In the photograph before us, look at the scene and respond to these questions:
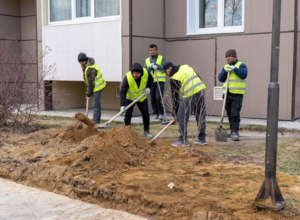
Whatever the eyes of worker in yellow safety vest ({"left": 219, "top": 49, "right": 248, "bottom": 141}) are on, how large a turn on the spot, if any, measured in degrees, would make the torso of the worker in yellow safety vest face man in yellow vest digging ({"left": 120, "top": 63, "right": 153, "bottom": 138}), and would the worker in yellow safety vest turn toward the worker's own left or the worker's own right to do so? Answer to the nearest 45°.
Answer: approximately 45° to the worker's own right

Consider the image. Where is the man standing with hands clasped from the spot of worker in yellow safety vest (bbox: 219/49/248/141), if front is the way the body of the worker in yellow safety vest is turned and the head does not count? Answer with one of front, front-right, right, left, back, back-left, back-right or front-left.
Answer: right

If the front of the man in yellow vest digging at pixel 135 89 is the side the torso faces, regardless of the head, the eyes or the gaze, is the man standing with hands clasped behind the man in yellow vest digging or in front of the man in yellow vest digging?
behind

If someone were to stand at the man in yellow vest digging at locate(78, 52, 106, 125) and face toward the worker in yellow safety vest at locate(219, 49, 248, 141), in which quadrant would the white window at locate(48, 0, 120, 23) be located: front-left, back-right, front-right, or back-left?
back-left

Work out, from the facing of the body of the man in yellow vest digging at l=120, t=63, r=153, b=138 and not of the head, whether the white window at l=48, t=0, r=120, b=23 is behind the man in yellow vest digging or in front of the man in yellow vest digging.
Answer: behind

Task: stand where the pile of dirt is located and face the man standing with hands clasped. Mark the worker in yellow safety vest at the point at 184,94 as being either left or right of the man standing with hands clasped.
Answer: right

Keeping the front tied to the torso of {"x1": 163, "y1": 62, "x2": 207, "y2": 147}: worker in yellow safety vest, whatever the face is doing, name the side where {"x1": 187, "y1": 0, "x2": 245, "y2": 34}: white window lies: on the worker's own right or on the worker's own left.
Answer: on the worker's own right

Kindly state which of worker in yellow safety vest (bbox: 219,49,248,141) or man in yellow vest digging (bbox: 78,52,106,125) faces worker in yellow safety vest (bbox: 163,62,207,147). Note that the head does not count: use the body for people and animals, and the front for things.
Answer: worker in yellow safety vest (bbox: 219,49,248,141)

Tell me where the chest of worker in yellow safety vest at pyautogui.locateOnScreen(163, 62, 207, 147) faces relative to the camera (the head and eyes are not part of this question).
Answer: to the viewer's left

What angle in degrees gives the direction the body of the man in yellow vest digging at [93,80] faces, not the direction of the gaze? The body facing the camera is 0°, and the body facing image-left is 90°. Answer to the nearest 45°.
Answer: approximately 90°

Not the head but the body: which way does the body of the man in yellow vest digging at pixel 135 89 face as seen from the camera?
toward the camera
